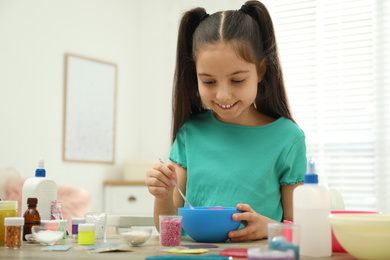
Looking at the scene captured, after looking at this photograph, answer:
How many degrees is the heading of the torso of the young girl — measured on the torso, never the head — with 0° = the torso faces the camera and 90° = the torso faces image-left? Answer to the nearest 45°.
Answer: approximately 0°

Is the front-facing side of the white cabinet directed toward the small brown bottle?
yes

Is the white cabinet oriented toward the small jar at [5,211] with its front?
yes

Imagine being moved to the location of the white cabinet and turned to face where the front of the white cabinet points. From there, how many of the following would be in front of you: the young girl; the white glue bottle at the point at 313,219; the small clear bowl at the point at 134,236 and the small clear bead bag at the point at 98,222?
4

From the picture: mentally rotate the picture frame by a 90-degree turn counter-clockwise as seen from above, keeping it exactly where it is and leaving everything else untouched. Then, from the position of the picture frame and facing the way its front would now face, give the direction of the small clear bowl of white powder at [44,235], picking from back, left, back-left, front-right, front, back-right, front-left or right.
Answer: back-right

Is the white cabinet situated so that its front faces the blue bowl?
yes

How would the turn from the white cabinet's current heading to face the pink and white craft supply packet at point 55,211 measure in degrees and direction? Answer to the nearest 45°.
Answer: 0° — it already faces it

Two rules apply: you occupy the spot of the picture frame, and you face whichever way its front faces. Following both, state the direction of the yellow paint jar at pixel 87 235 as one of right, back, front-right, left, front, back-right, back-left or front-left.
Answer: front-right

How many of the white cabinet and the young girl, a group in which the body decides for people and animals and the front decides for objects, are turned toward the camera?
2

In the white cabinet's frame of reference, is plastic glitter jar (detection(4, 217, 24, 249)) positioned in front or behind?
in front

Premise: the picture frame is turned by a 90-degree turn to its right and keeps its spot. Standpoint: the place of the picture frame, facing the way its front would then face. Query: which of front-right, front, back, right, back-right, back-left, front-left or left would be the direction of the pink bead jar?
front-left

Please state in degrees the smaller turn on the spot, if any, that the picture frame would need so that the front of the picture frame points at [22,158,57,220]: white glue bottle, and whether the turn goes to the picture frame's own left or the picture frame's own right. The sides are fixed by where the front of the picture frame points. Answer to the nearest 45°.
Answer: approximately 45° to the picture frame's own right

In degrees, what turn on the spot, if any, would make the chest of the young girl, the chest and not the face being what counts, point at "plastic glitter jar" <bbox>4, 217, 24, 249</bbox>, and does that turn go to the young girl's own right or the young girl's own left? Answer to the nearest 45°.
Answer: approximately 45° to the young girl's own right
